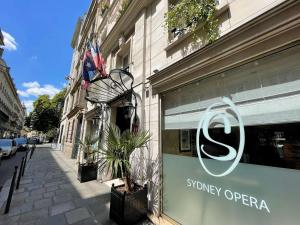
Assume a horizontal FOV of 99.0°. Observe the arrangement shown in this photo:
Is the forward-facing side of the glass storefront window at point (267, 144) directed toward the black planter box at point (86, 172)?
no

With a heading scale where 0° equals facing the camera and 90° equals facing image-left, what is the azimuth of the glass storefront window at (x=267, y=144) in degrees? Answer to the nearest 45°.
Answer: approximately 45°

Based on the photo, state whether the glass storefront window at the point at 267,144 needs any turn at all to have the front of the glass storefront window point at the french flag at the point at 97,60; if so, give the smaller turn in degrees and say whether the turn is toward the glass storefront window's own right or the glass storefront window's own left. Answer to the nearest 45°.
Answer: approximately 45° to the glass storefront window's own right

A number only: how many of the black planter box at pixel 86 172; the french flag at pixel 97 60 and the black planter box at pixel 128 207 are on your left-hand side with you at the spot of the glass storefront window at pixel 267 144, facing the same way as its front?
0

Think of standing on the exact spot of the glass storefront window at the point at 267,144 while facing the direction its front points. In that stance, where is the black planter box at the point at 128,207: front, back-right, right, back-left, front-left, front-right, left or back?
front-right
